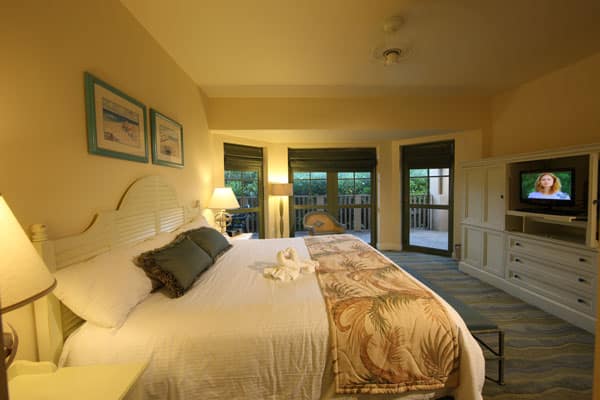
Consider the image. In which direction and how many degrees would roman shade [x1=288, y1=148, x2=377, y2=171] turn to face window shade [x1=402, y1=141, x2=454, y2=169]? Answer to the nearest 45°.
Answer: approximately 90° to its left

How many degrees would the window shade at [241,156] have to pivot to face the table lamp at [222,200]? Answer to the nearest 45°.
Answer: approximately 45° to its right

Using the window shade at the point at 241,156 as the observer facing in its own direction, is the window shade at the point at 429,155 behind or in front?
in front

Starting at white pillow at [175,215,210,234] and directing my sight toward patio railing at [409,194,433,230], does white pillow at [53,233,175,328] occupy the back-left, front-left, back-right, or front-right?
back-right

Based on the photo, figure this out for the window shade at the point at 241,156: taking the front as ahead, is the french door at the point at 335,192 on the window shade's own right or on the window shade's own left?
on the window shade's own left

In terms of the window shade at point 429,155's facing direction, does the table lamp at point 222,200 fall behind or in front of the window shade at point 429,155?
in front

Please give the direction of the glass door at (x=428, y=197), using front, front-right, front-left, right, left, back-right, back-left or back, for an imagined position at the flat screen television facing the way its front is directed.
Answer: right

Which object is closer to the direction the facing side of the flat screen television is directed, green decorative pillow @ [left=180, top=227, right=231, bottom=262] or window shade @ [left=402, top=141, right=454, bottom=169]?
the green decorative pillow

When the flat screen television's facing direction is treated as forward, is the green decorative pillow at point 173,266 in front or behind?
in front

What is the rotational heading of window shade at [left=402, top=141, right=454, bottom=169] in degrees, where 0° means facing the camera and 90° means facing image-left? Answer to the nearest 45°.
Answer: approximately 45°

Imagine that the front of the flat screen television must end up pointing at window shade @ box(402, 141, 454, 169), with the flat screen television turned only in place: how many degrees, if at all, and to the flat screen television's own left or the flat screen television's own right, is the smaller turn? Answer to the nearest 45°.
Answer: approximately 90° to the flat screen television's own right
